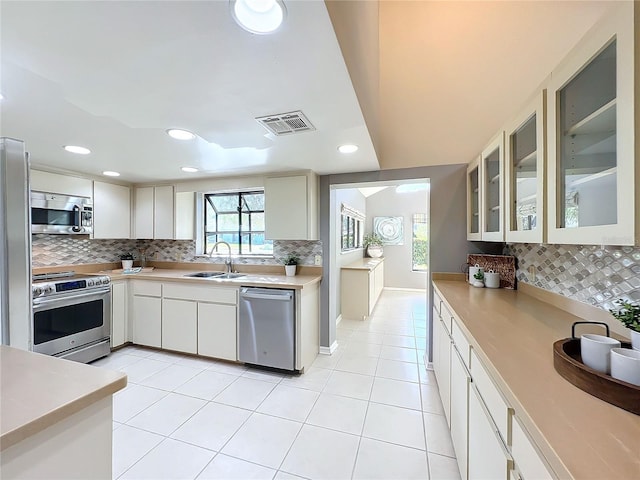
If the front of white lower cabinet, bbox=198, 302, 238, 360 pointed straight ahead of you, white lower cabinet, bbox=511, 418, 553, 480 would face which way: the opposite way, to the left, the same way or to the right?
to the right

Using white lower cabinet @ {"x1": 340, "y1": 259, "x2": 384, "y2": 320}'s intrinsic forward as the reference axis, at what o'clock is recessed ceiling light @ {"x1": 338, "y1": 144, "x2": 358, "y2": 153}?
The recessed ceiling light is roughly at 3 o'clock from the white lower cabinet.

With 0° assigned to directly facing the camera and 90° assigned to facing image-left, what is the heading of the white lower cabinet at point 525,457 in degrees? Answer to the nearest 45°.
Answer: approximately 90°

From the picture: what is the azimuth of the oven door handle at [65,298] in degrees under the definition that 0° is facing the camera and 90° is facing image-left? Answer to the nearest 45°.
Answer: approximately 315°

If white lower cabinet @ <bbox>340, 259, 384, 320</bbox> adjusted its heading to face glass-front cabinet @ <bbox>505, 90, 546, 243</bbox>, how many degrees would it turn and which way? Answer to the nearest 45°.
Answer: approximately 90° to its right

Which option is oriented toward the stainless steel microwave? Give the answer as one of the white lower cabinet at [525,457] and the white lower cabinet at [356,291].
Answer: the white lower cabinet at [525,457]

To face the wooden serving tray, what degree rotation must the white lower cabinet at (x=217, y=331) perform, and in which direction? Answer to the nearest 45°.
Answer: approximately 45° to its left

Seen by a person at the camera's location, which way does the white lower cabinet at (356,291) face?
facing to the right of the viewer

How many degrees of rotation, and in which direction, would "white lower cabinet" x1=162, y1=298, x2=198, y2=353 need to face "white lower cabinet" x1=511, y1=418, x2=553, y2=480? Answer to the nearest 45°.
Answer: approximately 45° to its left

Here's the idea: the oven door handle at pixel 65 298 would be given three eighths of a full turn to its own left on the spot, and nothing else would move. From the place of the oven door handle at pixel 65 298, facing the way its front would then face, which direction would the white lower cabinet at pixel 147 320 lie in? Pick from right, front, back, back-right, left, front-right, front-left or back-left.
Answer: right

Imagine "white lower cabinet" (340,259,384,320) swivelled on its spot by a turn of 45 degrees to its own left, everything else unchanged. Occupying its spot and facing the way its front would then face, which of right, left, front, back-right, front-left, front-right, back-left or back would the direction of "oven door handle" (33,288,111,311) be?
back

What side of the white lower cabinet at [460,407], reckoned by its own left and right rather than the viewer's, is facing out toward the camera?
left

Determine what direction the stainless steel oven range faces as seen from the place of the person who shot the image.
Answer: facing the viewer and to the right of the viewer

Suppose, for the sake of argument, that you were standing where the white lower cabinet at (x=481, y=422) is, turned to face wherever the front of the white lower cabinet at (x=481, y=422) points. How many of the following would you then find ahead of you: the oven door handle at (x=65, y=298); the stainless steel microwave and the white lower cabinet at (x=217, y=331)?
3

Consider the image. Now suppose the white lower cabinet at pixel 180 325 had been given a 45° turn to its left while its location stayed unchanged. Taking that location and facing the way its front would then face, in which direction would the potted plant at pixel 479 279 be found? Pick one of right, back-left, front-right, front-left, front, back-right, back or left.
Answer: front-left

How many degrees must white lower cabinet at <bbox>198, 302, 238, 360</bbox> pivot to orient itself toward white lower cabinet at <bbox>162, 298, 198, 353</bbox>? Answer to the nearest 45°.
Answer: approximately 90° to its right

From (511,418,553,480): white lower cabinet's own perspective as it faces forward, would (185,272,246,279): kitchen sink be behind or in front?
in front

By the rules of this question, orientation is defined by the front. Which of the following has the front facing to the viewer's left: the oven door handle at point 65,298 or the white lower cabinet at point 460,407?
the white lower cabinet

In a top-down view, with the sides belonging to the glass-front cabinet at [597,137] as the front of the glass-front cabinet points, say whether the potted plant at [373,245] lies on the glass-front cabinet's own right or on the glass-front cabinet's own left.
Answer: on the glass-front cabinet's own right
